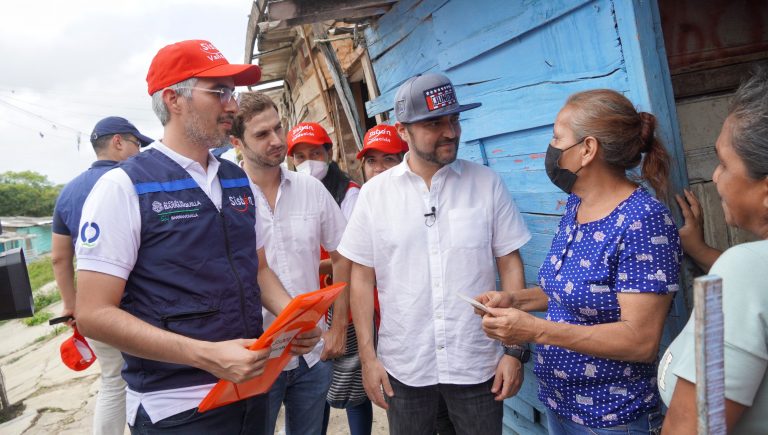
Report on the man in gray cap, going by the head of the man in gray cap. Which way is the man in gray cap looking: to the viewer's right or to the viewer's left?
to the viewer's right

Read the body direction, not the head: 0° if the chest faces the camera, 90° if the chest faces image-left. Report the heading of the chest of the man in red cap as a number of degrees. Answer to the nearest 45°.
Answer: approximately 315°

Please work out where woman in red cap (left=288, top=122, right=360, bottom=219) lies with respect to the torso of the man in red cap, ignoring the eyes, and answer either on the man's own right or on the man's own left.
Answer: on the man's own left

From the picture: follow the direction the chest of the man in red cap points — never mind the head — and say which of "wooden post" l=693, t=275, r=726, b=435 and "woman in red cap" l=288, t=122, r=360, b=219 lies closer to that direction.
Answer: the wooden post

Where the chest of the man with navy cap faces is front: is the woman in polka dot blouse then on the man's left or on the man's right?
on the man's right

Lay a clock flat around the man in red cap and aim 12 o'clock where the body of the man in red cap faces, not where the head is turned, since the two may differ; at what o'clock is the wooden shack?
The wooden shack is roughly at 10 o'clock from the man in red cap.

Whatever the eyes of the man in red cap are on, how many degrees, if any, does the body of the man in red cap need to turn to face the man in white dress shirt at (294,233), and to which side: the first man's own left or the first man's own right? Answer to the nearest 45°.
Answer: approximately 90° to the first man's own left
